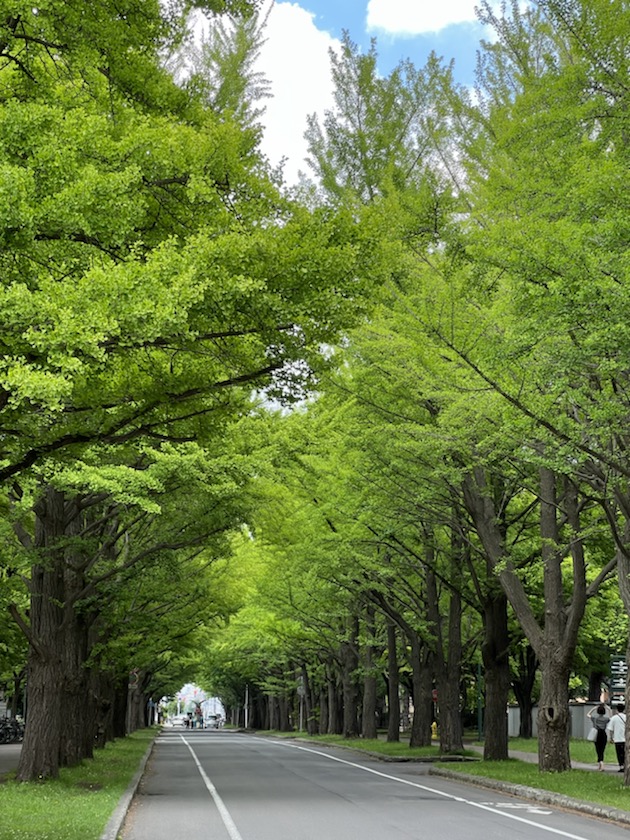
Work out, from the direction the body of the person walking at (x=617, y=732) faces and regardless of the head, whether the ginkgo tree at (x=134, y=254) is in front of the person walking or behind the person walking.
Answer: behind

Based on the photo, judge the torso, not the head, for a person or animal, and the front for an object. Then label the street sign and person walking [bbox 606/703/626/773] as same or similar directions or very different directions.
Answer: very different directions

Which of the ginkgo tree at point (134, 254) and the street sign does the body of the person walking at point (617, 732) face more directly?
the street sign

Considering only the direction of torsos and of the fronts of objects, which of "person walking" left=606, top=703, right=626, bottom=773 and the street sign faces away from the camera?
the person walking

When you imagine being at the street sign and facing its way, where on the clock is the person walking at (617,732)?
The person walking is roughly at 12 o'clock from the street sign.

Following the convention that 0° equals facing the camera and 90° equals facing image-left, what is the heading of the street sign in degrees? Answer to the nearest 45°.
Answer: approximately 0°
